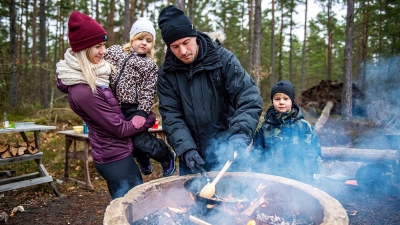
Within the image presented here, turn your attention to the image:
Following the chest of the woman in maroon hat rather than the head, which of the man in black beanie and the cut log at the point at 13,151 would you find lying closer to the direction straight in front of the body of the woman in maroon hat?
the man in black beanie

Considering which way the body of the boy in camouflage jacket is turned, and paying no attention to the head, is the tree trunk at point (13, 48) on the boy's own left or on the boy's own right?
on the boy's own right

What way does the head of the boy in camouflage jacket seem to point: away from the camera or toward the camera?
toward the camera

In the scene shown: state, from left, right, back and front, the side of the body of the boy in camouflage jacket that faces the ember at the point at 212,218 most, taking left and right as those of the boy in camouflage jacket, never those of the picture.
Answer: front

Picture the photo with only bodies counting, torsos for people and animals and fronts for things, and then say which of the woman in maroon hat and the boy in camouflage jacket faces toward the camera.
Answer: the boy in camouflage jacket

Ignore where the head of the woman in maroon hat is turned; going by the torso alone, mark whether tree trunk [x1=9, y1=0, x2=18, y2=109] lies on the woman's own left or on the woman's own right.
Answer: on the woman's own left

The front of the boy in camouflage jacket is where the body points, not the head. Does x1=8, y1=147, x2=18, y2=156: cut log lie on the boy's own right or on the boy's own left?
on the boy's own right

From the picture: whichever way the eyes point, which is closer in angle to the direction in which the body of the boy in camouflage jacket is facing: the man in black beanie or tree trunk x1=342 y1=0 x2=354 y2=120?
the man in black beanie

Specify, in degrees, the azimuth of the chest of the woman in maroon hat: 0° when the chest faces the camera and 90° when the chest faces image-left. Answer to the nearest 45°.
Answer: approximately 270°

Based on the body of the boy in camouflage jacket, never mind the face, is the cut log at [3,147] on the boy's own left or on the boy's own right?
on the boy's own right

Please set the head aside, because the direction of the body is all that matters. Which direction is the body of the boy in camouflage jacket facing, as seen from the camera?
toward the camera
